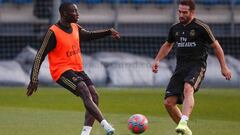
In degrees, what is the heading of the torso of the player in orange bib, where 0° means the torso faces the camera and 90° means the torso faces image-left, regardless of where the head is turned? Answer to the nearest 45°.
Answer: approximately 315°

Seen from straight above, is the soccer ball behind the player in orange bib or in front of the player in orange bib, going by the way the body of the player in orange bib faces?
in front
